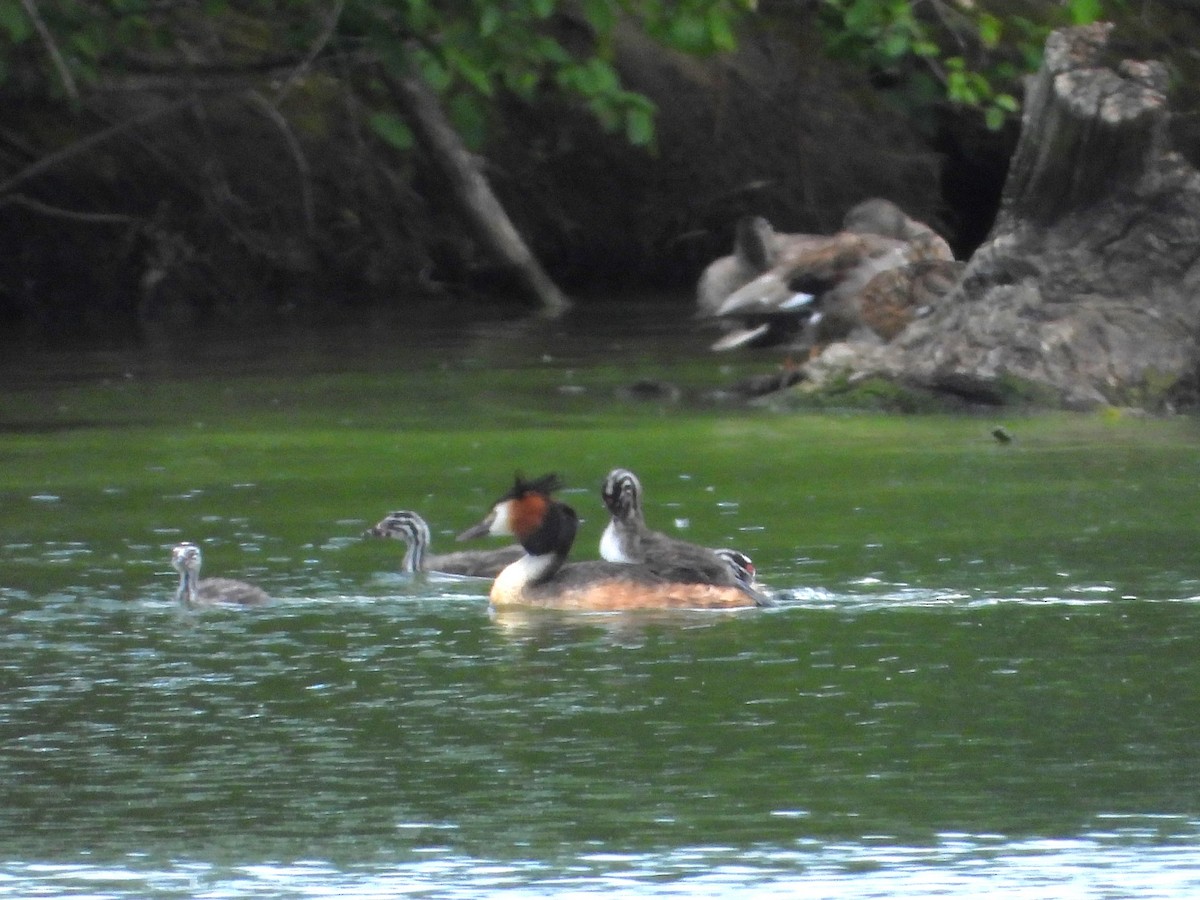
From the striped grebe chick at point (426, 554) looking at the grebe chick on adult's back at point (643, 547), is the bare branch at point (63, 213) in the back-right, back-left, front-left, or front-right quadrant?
back-left

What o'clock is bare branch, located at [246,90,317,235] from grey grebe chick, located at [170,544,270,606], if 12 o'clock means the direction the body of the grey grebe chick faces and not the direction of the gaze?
The bare branch is roughly at 3 o'clock from the grey grebe chick.

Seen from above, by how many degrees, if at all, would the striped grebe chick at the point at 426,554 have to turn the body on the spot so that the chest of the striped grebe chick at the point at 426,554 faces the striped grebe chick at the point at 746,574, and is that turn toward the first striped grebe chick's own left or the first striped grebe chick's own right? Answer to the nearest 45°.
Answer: approximately 135° to the first striped grebe chick's own left

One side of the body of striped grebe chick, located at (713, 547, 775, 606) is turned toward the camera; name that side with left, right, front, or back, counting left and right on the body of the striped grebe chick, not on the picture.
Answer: right

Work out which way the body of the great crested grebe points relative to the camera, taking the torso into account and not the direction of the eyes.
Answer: to the viewer's left

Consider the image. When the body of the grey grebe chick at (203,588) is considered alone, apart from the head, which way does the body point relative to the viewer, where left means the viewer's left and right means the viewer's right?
facing to the left of the viewer

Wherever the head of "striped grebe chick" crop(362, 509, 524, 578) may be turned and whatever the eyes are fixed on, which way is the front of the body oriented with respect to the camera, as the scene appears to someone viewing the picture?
to the viewer's left

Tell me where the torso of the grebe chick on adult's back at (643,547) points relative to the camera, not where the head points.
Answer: to the viewer's left

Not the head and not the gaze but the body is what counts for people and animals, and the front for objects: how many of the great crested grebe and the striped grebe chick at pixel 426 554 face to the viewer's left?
2

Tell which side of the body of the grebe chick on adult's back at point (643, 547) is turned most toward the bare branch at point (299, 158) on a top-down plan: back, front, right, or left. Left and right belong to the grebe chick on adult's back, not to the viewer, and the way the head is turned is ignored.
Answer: right
